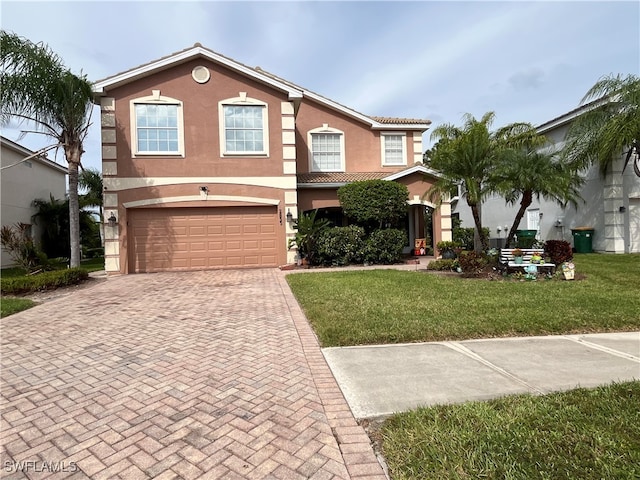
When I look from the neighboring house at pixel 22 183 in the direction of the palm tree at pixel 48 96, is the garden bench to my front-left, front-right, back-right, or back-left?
front-left

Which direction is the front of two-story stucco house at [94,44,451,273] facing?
toward the camera

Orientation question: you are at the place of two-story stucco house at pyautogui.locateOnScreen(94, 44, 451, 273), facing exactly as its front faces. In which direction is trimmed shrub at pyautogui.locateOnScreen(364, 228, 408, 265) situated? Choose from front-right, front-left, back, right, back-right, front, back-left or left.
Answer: left

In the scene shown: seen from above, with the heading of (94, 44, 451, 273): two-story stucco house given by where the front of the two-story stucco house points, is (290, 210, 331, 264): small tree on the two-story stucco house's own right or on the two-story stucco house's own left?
on the two-story stucco house's own left

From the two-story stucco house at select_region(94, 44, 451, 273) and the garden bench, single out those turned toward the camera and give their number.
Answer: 2

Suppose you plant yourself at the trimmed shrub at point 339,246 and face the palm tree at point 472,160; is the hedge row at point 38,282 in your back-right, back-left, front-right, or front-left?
back-right

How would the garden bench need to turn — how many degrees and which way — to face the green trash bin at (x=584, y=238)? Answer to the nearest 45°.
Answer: approximately 180°

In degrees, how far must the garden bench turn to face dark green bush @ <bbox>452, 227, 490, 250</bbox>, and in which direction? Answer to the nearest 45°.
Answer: approximately 180°

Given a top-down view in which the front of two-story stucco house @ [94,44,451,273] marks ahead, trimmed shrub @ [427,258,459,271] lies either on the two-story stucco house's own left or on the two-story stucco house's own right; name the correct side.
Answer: on the two-story stucco house's own left

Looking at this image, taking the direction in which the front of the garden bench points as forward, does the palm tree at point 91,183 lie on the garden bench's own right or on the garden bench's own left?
on the garden bench's own right

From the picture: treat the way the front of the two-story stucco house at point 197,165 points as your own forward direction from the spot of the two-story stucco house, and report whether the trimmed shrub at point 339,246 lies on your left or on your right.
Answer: on your left

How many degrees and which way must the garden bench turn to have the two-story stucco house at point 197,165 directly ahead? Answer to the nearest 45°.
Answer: approximately 90° to its right

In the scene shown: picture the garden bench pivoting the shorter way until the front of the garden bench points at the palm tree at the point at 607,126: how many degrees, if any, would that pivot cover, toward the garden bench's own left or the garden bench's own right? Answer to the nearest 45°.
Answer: approximately 135° to the garden bench's own left

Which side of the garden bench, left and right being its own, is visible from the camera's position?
front

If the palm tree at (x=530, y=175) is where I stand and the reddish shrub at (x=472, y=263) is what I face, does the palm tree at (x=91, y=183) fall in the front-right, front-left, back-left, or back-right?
front-right

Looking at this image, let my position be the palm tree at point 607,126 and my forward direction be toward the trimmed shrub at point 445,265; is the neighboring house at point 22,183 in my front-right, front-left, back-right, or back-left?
front-right
